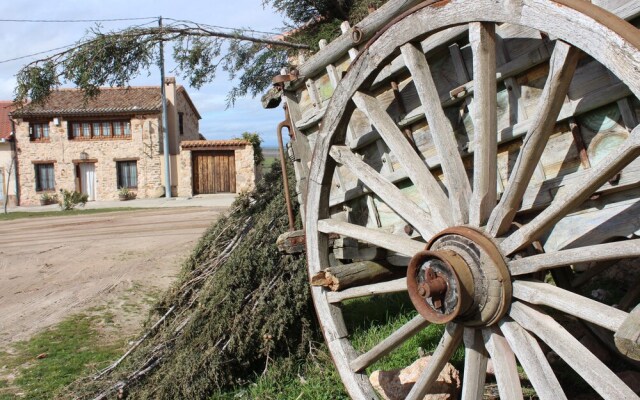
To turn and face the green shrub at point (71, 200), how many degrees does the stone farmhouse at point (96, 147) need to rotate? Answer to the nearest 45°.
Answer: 0° — it already faces it

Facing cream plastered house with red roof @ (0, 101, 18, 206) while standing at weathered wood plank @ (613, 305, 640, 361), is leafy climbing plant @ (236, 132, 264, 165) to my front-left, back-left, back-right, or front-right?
front-right

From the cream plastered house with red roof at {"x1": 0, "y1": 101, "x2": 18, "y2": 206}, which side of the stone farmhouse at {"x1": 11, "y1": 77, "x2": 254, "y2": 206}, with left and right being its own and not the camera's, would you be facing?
right

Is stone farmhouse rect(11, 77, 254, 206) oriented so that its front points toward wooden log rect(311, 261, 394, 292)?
yes

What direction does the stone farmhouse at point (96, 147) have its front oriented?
toward the camera

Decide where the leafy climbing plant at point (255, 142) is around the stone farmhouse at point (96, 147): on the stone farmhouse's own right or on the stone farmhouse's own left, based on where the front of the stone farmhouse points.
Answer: on the stone farmhouse's own left

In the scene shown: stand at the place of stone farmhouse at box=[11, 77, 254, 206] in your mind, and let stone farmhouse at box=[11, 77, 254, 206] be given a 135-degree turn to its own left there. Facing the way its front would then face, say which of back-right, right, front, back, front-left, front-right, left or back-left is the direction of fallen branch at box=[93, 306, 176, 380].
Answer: back-right

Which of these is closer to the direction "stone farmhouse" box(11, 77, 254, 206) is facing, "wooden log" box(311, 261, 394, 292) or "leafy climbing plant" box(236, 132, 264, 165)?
the wooden log

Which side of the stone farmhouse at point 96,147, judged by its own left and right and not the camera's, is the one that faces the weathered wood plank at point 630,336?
front

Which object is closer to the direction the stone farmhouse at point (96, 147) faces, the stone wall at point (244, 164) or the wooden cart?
the wooden cart

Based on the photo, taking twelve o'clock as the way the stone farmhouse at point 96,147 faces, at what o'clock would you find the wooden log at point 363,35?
The wooden log is roughly at 12 o'clock from the stone farmhouse.

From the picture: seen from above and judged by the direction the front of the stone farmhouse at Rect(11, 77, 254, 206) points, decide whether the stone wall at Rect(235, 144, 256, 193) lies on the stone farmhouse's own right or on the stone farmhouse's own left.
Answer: on the stone farmhouse's own left

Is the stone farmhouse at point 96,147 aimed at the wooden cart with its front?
yes
